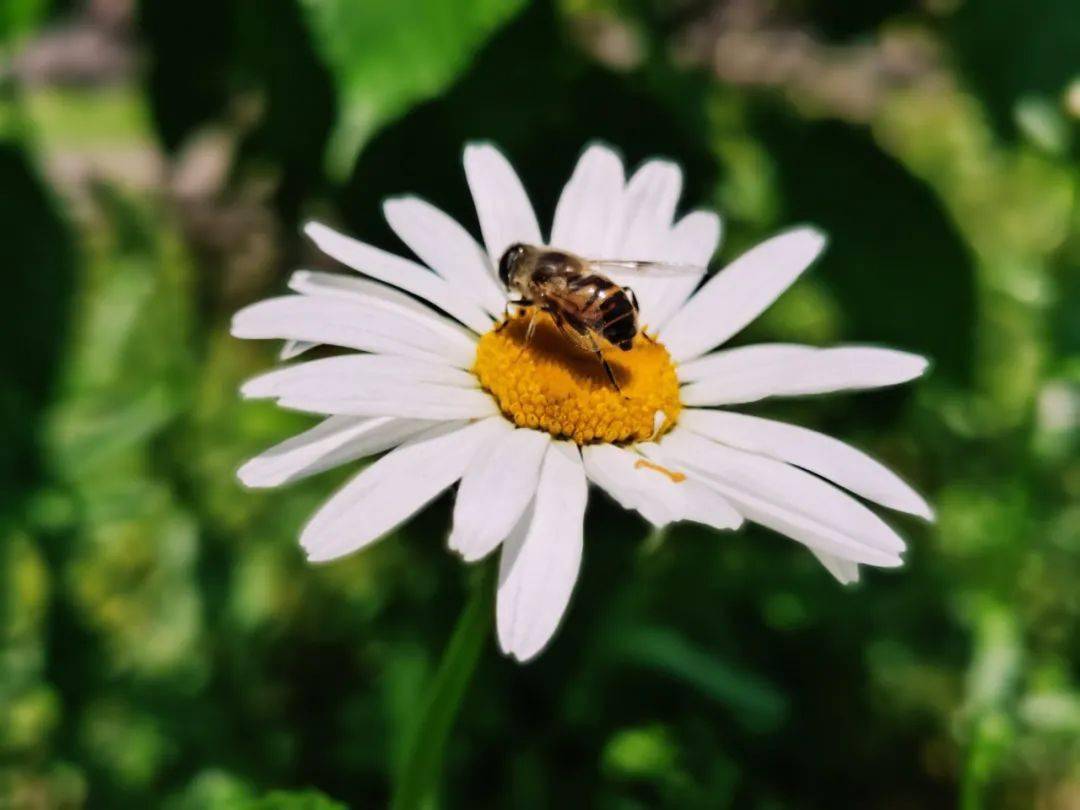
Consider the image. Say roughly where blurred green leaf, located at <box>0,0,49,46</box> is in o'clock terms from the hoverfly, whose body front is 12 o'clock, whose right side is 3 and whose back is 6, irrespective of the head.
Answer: The blurred green leaf is roughly at 1 o'clock from the hoverfly.

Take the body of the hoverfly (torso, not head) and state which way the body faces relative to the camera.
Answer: to the viewer's left
